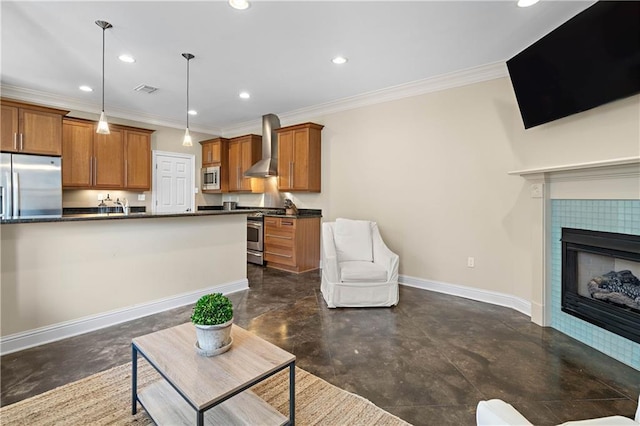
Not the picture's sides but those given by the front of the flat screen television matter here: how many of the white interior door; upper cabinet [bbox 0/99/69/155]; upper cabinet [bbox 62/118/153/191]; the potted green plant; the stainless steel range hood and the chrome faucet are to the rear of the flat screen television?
0

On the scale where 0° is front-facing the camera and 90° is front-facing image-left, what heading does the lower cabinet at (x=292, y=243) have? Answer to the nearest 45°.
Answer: approximately 45°

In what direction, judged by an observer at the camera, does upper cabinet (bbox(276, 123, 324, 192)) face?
facing the viewer and to the left of the viewer

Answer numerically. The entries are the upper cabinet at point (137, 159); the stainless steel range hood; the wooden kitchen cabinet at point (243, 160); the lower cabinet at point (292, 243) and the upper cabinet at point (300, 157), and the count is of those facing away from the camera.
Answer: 0

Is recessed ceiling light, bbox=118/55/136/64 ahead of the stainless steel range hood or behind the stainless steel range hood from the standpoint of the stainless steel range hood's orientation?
ahead

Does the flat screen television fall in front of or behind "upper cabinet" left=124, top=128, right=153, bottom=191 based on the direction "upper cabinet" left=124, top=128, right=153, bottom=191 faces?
in front

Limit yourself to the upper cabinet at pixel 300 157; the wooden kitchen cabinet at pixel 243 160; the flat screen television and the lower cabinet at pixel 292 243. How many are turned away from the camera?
0

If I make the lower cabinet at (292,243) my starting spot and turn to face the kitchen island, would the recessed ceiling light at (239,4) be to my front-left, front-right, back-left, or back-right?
front-left

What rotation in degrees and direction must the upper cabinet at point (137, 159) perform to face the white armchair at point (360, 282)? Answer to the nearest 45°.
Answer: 0° — it already faces it

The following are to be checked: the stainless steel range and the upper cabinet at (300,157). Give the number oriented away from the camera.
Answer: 0

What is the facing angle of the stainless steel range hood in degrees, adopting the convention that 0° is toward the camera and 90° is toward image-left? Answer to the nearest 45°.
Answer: approximately 45°

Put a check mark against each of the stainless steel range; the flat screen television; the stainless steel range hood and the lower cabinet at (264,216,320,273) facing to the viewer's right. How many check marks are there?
0

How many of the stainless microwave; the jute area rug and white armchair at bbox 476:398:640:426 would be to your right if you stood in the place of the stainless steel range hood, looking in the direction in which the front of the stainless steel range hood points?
1

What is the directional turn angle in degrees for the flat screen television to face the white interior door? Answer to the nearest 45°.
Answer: approximately 45° to its right

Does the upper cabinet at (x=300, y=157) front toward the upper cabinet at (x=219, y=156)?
no
